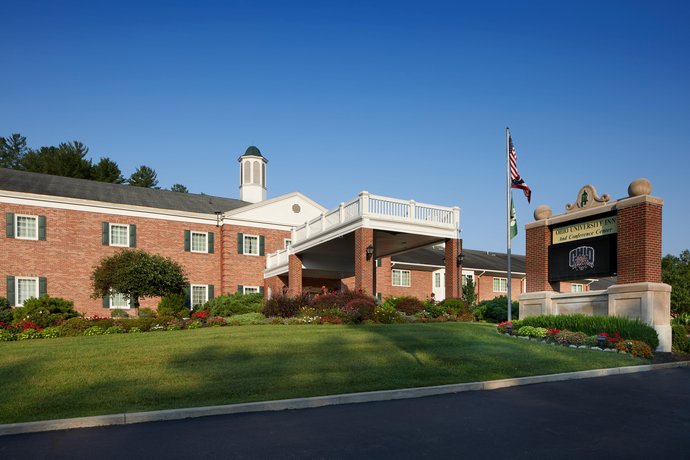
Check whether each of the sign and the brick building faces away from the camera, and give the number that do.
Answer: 0

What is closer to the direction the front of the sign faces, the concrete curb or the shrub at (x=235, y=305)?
the concrete curb

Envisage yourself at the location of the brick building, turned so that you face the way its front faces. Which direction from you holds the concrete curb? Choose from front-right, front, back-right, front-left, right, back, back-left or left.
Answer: front-right

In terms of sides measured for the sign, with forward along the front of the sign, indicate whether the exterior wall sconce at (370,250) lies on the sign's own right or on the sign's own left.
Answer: on the sign's own right

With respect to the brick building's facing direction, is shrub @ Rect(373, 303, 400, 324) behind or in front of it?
in front

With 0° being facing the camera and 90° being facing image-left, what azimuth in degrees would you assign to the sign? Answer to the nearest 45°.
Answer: approximately 45°

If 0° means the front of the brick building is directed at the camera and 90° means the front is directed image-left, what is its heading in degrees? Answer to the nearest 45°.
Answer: approximately 315°

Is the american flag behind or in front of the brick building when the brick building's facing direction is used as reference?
in front
